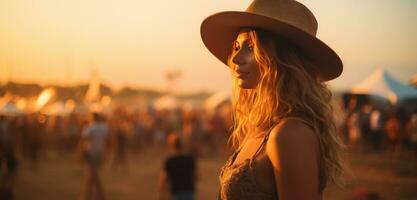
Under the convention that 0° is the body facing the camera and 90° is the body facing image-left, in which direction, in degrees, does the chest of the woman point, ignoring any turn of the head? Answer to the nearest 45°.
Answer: approximately 45°

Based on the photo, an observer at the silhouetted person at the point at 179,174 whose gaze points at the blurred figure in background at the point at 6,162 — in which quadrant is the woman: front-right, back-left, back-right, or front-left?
back-left

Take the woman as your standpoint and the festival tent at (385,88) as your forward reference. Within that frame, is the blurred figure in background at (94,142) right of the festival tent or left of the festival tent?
left

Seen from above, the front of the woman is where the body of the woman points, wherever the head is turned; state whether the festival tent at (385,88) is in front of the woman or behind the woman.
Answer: behind

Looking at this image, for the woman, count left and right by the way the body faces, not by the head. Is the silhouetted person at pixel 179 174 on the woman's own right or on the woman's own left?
on the woman's own right

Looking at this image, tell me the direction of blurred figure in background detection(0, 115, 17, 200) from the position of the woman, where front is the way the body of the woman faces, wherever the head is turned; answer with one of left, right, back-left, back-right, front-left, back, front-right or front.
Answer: right

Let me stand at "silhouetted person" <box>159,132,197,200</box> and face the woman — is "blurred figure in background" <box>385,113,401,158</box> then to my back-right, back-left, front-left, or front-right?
back-left

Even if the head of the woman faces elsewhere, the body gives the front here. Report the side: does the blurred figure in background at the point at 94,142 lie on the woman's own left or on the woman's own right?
on the woman's own right

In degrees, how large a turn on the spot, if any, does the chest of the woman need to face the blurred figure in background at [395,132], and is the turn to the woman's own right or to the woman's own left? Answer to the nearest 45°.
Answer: approximately 135° to the woman's own right

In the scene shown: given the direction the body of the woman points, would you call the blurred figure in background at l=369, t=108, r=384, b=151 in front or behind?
behind
